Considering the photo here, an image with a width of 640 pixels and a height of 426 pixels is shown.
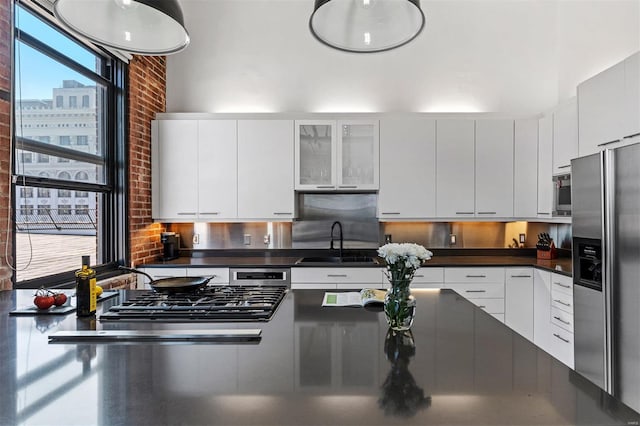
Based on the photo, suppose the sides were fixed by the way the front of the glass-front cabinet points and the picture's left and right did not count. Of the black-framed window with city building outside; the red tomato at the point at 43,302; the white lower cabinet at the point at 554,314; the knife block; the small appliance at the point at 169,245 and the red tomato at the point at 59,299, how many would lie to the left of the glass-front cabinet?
2

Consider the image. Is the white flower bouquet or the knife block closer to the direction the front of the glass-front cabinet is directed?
the white flower bouquet

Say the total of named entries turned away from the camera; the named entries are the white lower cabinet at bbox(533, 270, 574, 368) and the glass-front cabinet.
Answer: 0

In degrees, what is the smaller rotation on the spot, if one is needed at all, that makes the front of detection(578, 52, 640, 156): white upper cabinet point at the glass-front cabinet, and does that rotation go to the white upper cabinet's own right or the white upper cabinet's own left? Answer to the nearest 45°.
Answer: approximately 45° to the white upper cabinet's own right

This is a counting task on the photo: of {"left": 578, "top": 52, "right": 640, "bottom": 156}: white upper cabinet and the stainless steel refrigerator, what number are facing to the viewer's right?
0

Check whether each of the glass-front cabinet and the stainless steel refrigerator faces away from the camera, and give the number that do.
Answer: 0

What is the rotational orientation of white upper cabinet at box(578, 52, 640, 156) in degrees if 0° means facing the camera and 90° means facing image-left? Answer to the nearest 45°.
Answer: approximately 45°

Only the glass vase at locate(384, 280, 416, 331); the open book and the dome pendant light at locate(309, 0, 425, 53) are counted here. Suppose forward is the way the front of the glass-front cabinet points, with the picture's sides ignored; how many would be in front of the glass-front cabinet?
3

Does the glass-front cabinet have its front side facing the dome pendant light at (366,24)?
yes

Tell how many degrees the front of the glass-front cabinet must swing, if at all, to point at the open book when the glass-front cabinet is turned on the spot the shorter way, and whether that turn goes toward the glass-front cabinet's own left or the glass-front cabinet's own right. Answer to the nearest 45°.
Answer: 0° — it already faces it

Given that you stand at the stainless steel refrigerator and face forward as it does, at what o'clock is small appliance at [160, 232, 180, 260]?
The small appliance is roughly at 1 o'clock from the stainless steel refrigerator.

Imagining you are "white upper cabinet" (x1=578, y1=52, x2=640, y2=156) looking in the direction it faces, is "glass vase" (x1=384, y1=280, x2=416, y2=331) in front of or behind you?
in front

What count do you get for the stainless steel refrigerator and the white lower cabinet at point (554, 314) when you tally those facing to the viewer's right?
0

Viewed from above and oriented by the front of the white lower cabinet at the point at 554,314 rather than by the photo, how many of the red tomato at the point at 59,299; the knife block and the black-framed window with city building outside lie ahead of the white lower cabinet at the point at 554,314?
2

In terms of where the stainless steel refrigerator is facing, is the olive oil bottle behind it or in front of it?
in front

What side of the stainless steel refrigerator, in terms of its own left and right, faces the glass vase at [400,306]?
front
